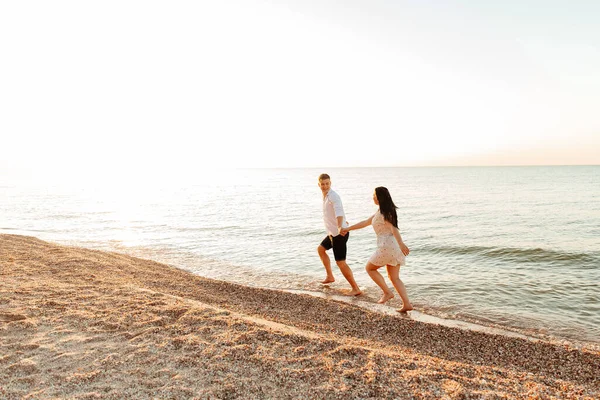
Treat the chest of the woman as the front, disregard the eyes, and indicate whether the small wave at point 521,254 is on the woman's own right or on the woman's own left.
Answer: on the woman's own right
